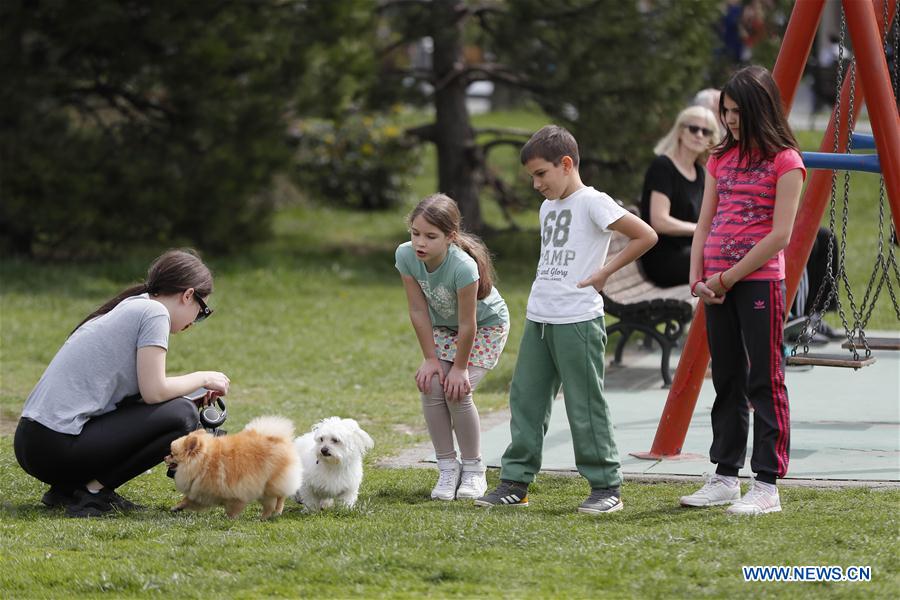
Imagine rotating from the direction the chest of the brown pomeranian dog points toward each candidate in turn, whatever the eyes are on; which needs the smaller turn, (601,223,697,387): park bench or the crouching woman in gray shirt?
the crouching woman in gray shirt

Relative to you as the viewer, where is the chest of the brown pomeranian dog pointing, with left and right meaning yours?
facing to the left of the viewer

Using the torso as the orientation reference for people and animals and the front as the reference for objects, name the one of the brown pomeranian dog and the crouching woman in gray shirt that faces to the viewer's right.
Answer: the crouching woman in gray shirt

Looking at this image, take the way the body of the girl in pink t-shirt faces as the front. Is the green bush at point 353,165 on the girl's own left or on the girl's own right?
on the girl's own right

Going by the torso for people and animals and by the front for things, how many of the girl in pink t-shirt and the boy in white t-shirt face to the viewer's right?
0

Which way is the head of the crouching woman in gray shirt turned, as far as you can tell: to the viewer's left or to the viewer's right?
to the viewer's right

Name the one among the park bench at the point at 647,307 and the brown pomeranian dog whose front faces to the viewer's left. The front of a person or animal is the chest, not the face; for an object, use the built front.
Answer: the brown pomeranian dog

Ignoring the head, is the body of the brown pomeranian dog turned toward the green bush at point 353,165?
no

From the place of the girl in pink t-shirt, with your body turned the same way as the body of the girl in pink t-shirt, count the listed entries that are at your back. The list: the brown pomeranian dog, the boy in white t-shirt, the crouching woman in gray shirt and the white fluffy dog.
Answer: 0

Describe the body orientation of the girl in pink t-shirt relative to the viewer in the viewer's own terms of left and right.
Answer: facing the viewer and to the left of the viewer

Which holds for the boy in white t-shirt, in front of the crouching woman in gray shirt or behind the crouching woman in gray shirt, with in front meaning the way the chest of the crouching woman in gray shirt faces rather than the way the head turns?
in front

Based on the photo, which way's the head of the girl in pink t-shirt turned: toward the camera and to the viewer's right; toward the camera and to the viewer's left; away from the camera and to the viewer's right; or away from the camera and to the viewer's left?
toward the camera and to the viewer's left

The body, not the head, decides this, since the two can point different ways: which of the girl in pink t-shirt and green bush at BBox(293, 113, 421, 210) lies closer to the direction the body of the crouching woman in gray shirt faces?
the girl in pink t-shirt

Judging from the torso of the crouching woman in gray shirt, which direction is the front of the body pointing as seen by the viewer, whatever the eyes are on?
to the viewer's right

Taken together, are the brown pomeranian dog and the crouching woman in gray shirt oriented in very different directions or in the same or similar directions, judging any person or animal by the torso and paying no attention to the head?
very different directions

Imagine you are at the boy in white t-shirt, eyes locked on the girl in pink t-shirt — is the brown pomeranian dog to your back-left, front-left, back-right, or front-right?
back-right

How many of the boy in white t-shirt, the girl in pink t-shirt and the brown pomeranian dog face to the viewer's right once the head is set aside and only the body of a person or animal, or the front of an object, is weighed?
0

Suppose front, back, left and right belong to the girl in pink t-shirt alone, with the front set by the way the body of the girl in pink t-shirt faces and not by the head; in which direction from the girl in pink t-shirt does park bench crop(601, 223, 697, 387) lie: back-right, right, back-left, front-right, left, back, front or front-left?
back-right

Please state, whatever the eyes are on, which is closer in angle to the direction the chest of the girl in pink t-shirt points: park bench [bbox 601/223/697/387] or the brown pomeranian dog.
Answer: the brown pomeranian dog
